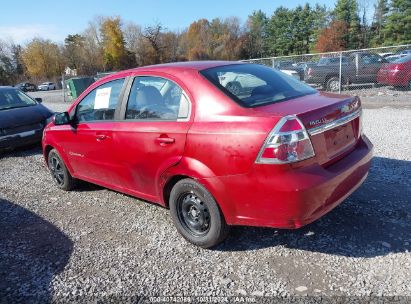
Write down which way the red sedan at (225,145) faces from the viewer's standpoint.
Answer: facing away from the viewer and to the left of the viewer

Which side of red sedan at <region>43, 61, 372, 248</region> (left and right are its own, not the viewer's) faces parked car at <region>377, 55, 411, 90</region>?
right

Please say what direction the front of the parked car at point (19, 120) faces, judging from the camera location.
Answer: facing the viewer and to the right of the viewer

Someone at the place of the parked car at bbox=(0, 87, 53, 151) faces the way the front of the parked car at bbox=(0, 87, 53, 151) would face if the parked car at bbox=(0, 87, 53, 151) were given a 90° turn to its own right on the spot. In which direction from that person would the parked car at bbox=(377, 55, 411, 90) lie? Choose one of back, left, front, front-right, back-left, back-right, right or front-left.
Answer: back-left

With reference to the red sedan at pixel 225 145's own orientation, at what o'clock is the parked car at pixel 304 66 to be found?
The parked car is roughly at 2 o'clock from the red sedan.

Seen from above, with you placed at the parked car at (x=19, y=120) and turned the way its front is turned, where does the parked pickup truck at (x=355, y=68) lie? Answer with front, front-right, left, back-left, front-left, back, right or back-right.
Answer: front-left

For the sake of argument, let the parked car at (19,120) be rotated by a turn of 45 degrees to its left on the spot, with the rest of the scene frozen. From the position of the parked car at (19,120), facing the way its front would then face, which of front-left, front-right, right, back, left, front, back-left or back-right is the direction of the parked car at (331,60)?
front
